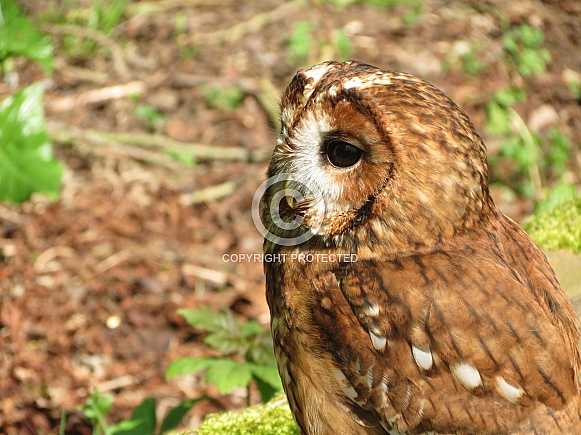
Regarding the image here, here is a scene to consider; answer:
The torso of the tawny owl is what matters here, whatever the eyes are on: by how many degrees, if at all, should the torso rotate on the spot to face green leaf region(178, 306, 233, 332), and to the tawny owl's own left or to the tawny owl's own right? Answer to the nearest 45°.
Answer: approximately 45° to the tawny owl's own right

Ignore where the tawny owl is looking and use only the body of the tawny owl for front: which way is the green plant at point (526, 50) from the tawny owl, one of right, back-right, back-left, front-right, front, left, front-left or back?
right

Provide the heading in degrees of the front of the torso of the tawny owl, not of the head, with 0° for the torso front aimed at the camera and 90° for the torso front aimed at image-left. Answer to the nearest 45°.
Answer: approximately 90°

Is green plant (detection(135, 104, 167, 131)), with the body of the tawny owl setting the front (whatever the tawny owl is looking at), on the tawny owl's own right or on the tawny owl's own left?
on the tawny owl's own right

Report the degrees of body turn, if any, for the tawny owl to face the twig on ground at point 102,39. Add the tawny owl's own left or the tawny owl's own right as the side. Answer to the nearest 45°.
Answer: approximately 45° to the tawny owl's own right
